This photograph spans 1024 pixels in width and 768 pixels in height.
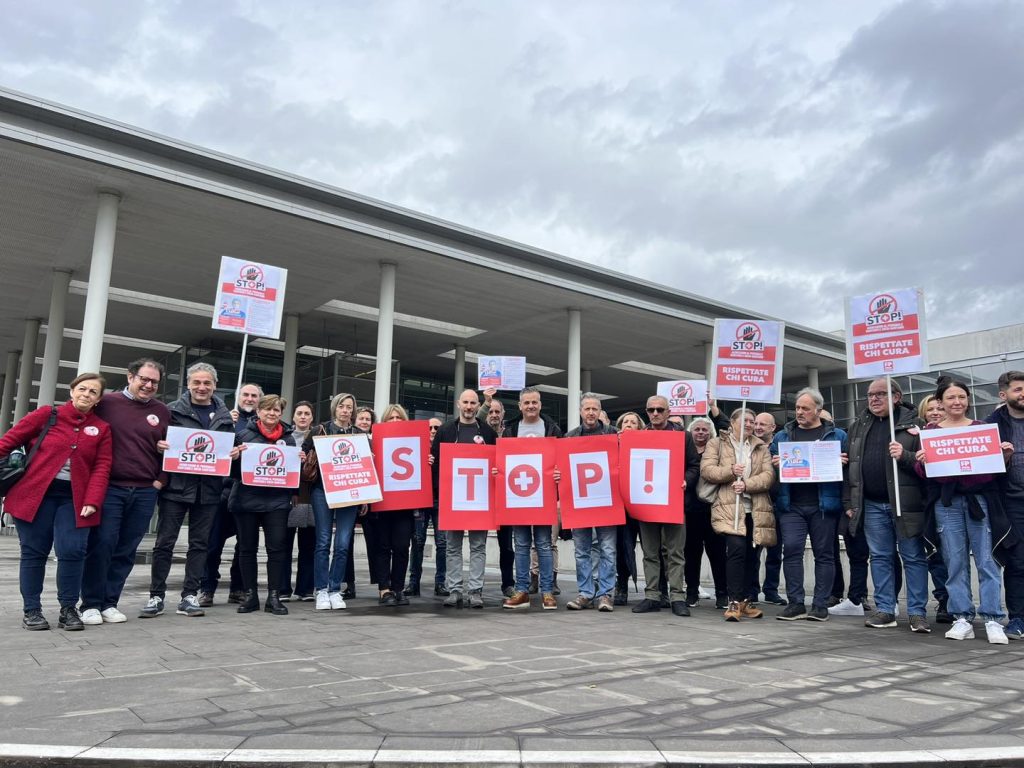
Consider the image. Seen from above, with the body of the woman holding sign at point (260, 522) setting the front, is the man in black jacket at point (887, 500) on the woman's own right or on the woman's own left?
on the woman's own left

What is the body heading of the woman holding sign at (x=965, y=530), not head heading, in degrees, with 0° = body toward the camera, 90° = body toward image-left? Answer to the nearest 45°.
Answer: approximately 0°

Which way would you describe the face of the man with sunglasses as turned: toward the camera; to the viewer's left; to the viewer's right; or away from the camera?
toward the camera

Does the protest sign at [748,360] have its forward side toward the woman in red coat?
no

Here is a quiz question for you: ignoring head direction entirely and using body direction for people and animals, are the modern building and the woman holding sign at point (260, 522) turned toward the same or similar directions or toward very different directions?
same or similar directions

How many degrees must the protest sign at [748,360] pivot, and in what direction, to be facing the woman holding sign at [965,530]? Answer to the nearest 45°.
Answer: approximately 45° to its left

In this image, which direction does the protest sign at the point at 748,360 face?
toward the camera

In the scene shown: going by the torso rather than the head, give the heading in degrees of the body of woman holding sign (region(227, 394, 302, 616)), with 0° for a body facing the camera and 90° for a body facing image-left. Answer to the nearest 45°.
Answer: approximately 0°

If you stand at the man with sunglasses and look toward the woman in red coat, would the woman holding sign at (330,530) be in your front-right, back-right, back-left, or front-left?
front-right

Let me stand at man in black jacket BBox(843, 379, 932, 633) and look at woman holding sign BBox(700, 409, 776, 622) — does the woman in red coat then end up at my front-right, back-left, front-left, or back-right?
front-left

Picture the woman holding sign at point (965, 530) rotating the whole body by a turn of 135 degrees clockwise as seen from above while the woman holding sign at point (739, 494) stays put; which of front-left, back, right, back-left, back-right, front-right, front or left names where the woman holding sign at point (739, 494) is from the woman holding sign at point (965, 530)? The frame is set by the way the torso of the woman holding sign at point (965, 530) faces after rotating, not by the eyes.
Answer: front-left

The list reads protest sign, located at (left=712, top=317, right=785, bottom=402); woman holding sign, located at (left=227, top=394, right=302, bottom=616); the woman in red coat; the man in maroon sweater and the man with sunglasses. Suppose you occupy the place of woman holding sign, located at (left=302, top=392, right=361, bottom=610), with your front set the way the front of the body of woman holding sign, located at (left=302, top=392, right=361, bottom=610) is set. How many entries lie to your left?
2

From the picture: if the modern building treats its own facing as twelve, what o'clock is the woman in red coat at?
The woman in red coat is roughly at 1 o'clock from the modern building.

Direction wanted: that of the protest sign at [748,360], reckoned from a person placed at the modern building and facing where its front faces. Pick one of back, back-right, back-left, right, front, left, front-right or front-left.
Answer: front

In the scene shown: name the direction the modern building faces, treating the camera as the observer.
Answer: facing the viewer and to the right of the viewer

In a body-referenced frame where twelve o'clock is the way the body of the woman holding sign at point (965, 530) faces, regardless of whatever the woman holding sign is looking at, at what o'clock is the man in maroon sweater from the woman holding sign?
The man in maroon sweater is roughly at 2 o'clock from the woman holding sign.

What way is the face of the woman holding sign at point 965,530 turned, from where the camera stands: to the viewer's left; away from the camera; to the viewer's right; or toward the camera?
toward the camera

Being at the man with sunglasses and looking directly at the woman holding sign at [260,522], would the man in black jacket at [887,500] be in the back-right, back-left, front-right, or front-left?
back-left

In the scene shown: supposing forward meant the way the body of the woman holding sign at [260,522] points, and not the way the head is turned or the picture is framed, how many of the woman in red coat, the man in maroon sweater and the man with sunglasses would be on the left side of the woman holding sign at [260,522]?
1

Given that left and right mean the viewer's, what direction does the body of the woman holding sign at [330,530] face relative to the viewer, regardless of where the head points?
facing the viewer
